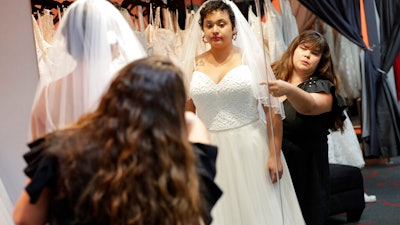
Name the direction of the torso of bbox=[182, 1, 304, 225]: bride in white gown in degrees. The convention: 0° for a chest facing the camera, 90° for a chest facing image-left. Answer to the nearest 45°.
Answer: approximately 0°

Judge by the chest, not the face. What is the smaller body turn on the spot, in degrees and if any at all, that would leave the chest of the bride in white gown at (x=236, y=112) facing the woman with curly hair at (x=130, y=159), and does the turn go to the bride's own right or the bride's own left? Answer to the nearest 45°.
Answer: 0° — they already face them

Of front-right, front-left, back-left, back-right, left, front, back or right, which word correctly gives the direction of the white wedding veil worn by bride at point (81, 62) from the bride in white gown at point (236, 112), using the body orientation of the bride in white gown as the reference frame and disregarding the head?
front-right
